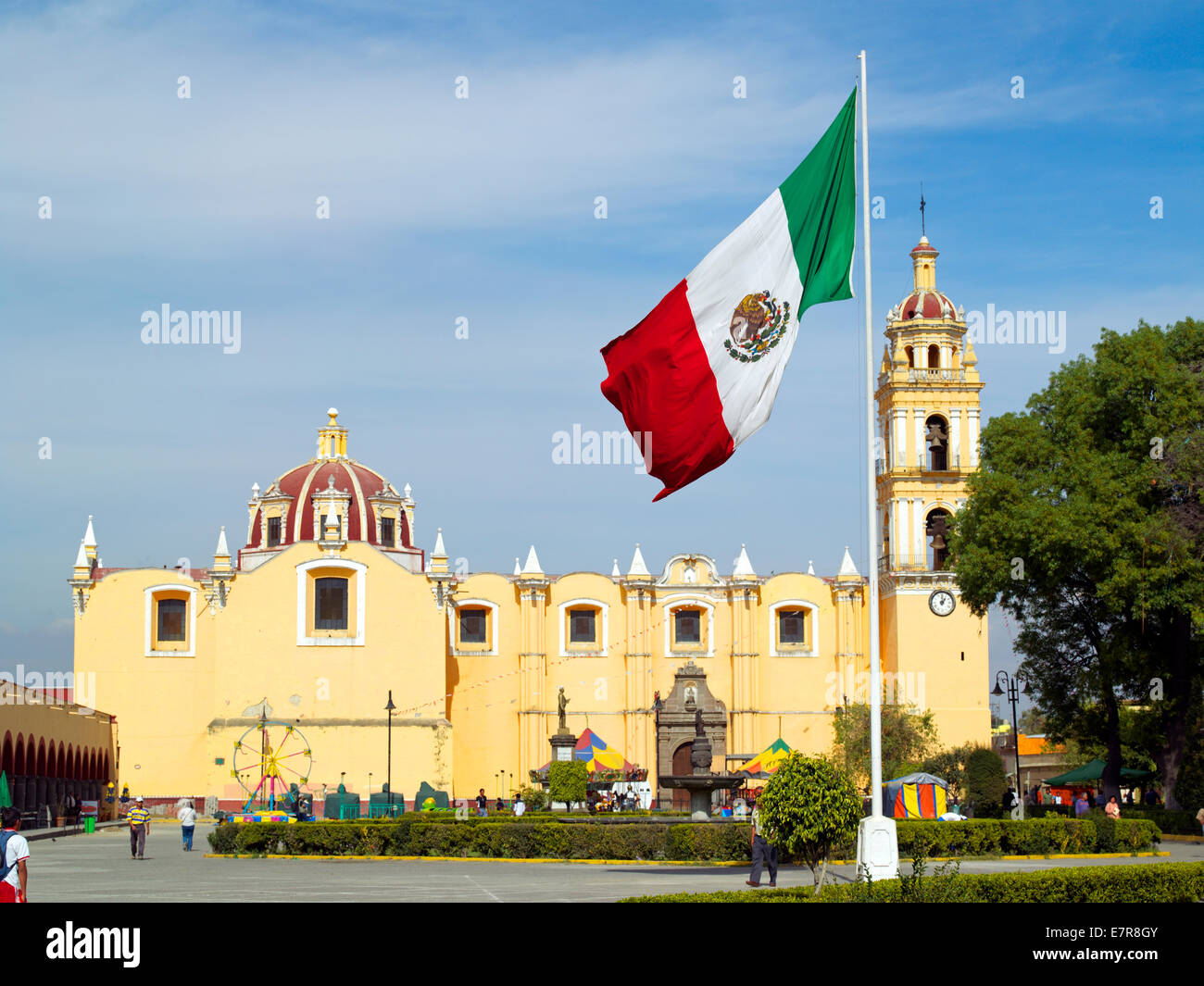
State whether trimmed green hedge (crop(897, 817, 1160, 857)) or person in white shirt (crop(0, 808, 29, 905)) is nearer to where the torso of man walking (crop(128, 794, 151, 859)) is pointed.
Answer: the person in white shirt

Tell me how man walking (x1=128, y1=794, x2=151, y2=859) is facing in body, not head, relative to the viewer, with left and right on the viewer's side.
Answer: facing the viewer

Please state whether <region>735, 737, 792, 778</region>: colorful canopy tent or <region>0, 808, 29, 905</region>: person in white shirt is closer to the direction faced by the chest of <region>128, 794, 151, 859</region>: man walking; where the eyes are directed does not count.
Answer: the person in white shirt

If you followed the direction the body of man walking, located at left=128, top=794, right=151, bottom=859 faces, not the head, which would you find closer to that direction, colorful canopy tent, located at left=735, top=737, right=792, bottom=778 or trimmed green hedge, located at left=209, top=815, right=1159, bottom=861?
the trimmed green hedge

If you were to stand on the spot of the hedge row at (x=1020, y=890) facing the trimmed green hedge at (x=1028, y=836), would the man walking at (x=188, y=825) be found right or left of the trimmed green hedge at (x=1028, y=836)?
left
